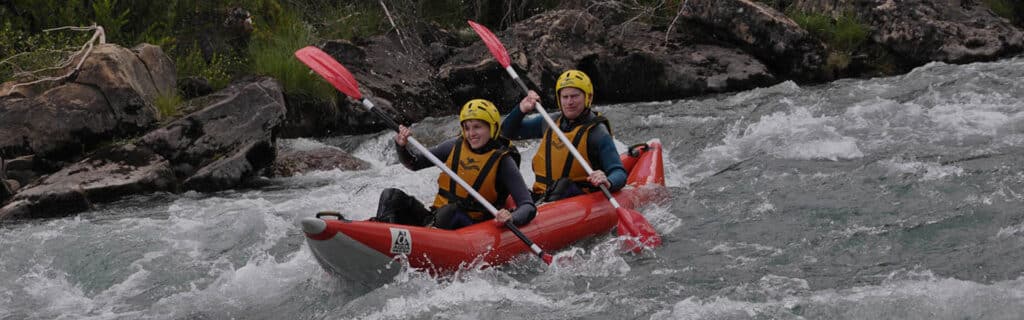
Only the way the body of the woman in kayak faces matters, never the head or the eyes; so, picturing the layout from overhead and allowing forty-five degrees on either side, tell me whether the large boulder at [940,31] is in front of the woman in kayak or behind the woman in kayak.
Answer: behind

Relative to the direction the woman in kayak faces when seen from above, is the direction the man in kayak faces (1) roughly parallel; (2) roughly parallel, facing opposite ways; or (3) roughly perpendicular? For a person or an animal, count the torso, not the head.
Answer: roughly parallel

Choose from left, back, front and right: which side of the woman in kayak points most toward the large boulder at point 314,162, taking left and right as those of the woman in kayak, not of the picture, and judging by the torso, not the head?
right

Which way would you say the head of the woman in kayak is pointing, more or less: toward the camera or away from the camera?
toward the camera

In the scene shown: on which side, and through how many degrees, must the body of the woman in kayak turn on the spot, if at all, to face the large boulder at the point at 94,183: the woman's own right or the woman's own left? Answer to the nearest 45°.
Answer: approximately 90° to the woman's own right

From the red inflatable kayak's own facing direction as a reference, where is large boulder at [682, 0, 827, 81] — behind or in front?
behind

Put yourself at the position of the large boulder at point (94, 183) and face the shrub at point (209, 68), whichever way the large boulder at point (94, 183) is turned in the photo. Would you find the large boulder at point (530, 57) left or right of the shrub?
right

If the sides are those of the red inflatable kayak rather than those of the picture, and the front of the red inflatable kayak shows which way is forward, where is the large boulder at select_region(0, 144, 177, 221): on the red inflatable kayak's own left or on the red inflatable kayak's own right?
on the red inflatable kayak's own right

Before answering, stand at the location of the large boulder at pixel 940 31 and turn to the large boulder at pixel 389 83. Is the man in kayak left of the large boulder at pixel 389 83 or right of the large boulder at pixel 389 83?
left

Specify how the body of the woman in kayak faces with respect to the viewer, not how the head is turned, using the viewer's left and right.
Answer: facing the viewer and to the left of the viewer

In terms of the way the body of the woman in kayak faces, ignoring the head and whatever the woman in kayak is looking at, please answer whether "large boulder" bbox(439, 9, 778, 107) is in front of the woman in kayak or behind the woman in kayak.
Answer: behind

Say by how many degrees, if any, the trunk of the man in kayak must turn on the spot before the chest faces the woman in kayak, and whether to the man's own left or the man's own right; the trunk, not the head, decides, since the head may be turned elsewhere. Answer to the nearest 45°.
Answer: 0° — they already face them
